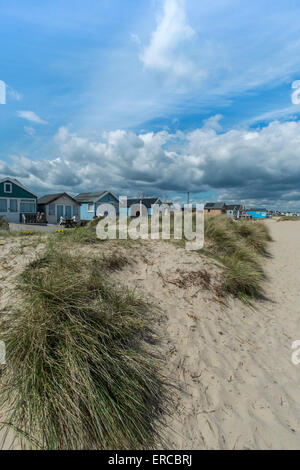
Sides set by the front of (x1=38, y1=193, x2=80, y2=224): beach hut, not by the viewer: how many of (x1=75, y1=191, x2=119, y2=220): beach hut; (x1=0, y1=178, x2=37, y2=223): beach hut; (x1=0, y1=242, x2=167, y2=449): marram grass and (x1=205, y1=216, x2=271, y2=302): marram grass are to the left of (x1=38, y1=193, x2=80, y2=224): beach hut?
1

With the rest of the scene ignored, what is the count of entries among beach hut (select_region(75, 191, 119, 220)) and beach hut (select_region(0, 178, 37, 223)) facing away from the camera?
0

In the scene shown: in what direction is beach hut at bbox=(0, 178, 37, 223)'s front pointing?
toward the camera

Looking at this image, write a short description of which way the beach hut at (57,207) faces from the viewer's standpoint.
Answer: facing the viewer and to the right of the viewer

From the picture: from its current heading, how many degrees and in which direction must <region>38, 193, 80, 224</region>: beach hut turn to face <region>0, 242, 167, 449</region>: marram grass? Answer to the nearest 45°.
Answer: approximately 45° to its right

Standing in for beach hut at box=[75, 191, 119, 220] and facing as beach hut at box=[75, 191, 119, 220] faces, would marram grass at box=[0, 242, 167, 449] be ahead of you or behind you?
ahead

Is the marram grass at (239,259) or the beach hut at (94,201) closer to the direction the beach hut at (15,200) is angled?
the marram grass

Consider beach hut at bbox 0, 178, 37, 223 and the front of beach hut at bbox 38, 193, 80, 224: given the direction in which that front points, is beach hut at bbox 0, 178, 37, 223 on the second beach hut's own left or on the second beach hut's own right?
on the second beach hut's own right

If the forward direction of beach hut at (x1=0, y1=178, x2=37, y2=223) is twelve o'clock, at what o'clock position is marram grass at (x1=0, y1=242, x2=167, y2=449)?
The marram grass is roughly at 12 o'clock from the beach hut.

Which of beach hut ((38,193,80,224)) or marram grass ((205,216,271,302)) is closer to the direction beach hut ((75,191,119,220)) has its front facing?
the marram grass

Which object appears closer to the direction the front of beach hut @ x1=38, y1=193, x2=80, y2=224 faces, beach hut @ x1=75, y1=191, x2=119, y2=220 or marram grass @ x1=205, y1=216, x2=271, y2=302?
the marram grass

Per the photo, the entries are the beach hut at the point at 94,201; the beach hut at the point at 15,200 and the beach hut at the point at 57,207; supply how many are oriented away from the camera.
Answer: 0

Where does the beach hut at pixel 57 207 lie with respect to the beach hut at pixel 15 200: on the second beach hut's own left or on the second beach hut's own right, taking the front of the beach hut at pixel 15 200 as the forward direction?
on the second beach hut's own left

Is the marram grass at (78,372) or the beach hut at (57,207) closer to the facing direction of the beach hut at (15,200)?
the marram grass

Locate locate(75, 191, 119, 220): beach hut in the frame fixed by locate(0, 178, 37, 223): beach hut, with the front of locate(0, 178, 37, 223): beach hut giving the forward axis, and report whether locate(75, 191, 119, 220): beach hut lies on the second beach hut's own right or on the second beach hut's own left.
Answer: on the second beach hut's own left

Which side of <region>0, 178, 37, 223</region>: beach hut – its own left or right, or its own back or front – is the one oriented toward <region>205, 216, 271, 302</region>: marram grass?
front
